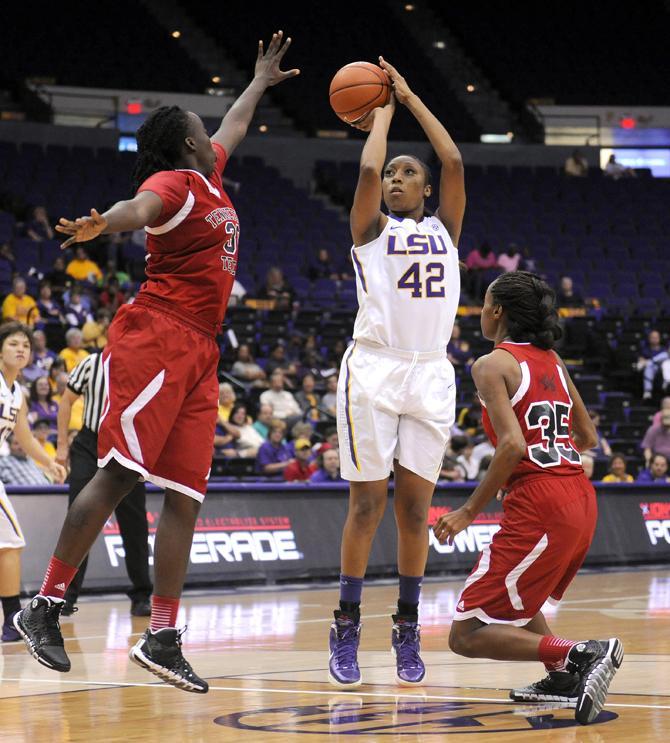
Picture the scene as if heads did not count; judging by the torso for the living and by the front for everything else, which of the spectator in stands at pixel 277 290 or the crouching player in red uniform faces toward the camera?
the spectator in stands

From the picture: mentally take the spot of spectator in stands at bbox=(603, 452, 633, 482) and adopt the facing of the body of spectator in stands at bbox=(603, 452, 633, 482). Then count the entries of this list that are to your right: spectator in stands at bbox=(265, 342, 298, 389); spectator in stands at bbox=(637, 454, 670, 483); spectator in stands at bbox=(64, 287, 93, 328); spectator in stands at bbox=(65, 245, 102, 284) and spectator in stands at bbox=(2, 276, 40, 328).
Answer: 4

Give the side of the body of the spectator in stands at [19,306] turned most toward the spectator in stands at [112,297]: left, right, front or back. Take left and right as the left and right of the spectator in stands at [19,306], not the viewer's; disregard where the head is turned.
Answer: left

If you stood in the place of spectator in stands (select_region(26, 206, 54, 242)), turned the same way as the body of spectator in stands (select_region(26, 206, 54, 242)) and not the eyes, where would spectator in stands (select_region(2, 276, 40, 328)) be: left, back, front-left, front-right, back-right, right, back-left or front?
front

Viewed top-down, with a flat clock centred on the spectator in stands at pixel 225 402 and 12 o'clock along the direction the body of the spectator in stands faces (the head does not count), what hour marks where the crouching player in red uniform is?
The crouching player in red uniform is roughly at 12 o'clock from the spectator in stands.

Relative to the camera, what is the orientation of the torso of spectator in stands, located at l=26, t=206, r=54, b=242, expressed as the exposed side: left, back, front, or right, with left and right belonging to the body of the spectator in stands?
front

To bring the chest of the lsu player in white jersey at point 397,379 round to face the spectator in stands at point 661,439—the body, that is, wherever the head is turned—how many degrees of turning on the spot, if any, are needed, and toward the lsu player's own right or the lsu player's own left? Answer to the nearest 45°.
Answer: approximately 180°

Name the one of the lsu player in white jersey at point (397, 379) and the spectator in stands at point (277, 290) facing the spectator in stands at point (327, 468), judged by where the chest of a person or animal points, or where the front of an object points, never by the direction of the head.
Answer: the spectator in stands at point (277, 290)

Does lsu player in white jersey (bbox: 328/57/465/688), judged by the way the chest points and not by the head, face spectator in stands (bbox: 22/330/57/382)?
no

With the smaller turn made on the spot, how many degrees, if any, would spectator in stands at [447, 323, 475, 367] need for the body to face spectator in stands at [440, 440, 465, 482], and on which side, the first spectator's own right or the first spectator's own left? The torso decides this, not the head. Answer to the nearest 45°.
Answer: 0° — they already face them

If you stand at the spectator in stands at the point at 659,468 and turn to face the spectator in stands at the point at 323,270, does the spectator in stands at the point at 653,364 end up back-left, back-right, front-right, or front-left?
front-right

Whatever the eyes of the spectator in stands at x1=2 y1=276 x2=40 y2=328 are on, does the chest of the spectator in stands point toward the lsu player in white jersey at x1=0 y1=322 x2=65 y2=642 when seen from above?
yes

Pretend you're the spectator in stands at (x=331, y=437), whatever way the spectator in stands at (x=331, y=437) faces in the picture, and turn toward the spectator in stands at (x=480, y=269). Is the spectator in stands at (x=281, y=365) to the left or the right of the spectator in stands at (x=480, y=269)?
left

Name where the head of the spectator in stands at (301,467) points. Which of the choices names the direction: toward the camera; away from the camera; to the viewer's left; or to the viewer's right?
toward the camera

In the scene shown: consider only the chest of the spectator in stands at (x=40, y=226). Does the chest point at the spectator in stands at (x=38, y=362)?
yes

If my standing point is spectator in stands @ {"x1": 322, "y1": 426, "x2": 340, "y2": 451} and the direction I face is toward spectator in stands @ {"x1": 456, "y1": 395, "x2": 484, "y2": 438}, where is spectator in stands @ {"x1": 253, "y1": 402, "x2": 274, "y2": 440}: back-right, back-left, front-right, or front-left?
back-left

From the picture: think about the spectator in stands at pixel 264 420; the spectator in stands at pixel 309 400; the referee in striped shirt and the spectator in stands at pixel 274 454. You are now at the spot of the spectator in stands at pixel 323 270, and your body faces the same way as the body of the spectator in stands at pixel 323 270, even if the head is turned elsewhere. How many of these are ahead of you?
4

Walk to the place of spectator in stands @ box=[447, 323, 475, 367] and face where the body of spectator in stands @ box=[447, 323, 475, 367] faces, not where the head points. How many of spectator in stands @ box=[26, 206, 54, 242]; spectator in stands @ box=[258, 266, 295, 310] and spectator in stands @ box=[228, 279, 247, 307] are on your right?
3

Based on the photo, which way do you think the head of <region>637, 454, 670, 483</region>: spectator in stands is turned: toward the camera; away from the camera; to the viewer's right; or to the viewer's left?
toward the camera

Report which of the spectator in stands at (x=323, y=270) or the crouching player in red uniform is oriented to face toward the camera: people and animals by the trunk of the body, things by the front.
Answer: the spectator in stands

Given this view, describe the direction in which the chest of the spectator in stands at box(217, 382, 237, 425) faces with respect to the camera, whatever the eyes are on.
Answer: toward the camera

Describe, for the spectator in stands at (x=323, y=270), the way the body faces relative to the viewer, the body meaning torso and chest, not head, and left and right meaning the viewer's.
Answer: facing the viewer

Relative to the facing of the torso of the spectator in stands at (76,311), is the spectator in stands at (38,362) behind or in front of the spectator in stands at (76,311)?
in front

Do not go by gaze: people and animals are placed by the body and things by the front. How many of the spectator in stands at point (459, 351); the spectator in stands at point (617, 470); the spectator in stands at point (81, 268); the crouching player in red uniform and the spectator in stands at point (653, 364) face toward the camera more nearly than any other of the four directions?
4
